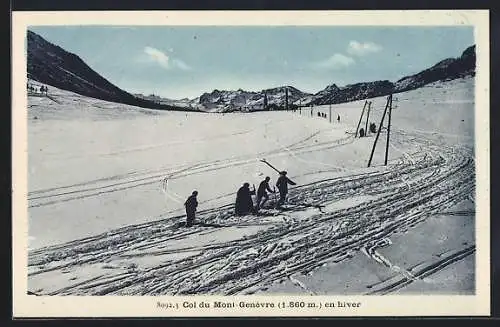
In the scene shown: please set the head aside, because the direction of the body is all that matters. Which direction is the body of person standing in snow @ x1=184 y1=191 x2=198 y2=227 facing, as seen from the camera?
to the viewer's right
